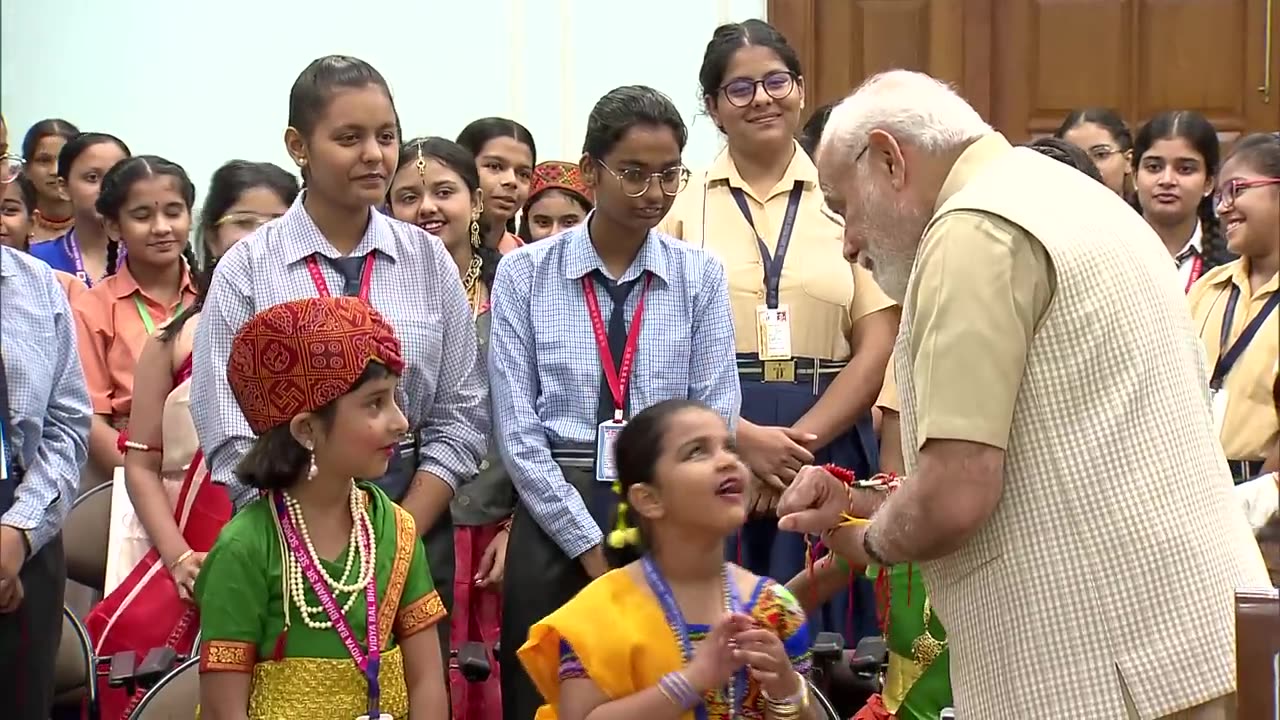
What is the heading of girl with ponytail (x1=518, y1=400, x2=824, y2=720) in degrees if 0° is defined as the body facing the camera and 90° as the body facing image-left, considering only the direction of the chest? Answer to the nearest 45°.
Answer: approximately 315°

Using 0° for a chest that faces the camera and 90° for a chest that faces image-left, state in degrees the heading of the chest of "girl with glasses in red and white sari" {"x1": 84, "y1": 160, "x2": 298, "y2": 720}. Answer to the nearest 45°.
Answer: approximately 315°

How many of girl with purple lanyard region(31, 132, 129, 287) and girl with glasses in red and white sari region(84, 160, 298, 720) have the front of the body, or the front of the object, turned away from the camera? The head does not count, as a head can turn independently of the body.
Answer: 0

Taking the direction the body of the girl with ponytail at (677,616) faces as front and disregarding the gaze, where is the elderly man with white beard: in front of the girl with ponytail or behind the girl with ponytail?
in front

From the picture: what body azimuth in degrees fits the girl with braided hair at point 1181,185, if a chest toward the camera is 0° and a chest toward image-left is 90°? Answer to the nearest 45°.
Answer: approximately 0°

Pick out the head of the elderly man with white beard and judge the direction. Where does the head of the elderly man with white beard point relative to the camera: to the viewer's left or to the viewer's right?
to the viewer's left

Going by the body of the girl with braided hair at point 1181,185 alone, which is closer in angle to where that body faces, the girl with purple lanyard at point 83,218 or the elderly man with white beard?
the elderly man with white beard

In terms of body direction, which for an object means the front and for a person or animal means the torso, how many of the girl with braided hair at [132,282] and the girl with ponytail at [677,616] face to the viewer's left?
0
